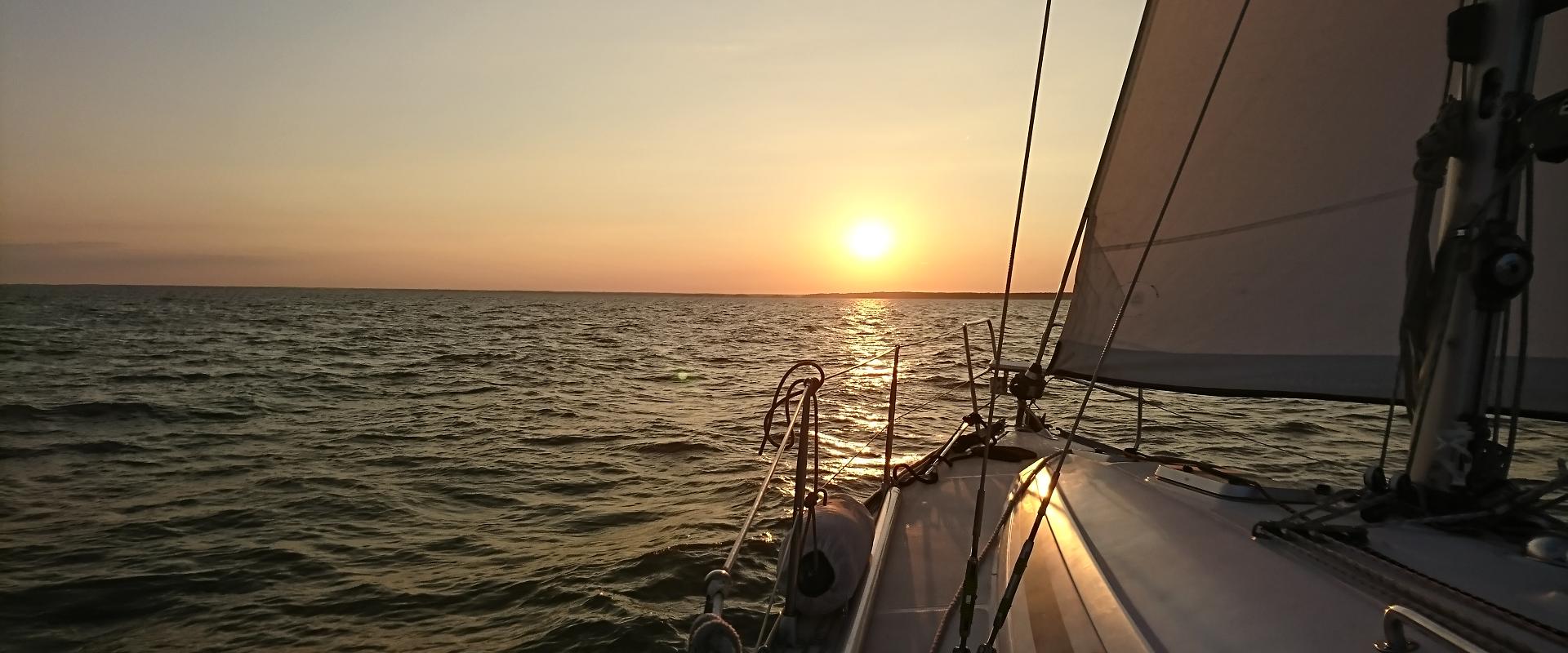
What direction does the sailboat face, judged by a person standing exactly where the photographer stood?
facing away from the viewer and to the left of the viewer
